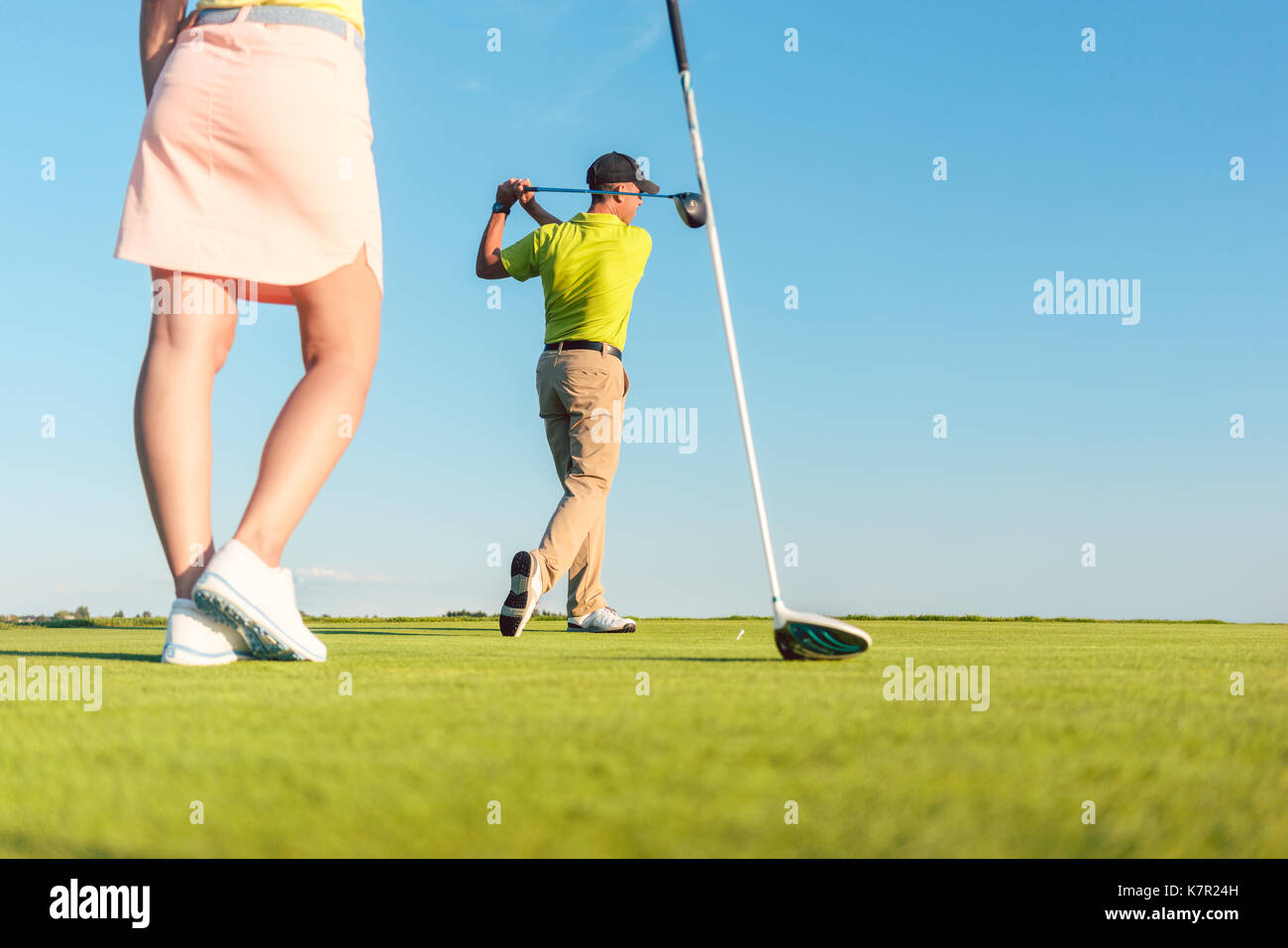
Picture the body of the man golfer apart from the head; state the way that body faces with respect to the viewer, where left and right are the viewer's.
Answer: facing away from the viewer and to the right of the viewer
